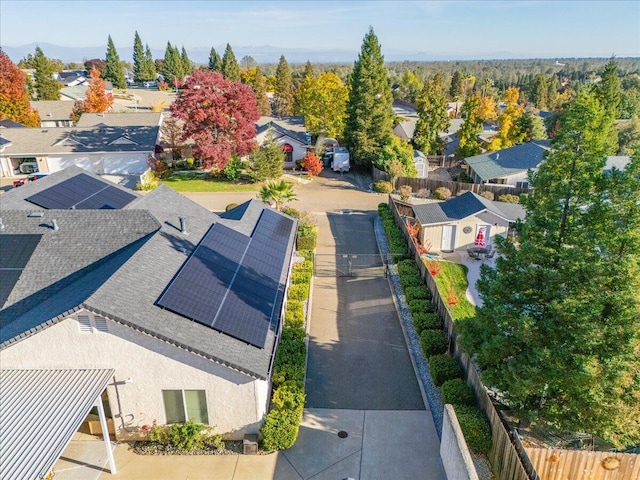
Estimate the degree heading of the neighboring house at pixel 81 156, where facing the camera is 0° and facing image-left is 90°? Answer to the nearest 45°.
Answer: approximately 0°

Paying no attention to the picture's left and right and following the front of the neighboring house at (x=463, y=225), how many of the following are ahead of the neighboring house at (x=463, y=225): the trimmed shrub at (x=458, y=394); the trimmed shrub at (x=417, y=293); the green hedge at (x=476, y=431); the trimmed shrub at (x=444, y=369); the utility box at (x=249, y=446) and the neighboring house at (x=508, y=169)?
5

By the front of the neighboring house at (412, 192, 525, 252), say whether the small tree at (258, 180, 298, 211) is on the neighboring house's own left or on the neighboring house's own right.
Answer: on the neighboring house's own right

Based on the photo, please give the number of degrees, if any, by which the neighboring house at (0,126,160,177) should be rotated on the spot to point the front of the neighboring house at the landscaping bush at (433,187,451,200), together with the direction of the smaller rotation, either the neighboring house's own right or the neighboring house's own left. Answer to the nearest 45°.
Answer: approximately 45° to the neighboring house's own left

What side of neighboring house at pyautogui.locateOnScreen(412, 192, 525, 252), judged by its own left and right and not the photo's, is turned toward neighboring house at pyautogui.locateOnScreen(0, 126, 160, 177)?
right

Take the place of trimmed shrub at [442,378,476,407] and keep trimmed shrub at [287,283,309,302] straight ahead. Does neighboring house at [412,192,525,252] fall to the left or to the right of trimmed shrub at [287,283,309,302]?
right

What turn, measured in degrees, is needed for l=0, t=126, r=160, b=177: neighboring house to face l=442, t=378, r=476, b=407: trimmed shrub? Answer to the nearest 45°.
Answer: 0° — it already faces it

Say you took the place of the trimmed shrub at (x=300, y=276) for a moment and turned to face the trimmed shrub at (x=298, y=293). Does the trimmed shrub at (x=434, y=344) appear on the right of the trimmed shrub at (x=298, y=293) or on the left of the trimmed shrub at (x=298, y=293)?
left

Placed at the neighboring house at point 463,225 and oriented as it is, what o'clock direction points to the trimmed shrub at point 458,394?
The trimmed shrub is roughly at 12 o'clock from the neighboring house.

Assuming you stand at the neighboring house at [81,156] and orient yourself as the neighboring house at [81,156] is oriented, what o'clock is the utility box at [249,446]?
The utility box is roughly at 12 o'clock from the neighboring house.

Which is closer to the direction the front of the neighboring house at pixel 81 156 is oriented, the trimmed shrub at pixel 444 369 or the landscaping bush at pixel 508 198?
the trimmed shrub

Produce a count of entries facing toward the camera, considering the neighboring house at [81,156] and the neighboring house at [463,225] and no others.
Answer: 2
